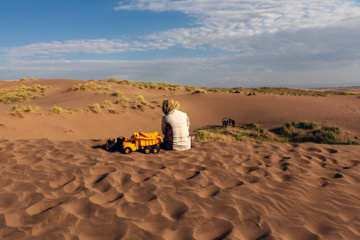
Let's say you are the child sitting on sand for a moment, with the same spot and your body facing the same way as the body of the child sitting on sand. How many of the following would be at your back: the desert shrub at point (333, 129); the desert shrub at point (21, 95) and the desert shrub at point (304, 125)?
0

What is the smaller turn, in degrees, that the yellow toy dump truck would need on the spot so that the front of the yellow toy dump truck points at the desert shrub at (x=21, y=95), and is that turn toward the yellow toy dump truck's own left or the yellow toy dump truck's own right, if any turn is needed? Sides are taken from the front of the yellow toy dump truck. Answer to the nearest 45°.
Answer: approximately 45° to the yellow toy dump truck's own right

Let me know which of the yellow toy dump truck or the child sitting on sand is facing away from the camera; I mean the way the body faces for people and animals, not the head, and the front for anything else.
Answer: the child sitting on sand

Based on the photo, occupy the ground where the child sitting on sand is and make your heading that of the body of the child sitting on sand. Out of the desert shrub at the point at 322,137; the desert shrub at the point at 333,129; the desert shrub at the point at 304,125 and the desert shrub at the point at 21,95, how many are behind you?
0

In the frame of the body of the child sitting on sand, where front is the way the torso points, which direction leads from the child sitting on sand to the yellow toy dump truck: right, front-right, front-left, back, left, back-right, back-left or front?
left

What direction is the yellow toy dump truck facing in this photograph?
to the viewer's left

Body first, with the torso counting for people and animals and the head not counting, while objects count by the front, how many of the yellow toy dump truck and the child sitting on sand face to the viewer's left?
1

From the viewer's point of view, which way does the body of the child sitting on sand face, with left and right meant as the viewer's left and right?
facing away from the viewer

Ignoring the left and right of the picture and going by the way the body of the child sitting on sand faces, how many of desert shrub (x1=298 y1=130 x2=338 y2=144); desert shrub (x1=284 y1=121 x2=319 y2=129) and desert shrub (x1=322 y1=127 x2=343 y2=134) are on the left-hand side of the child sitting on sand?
0

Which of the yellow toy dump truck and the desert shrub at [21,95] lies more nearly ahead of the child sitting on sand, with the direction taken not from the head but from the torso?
the desert shrub

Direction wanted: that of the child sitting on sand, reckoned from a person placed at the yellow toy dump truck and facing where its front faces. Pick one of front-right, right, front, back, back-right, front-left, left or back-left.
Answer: back

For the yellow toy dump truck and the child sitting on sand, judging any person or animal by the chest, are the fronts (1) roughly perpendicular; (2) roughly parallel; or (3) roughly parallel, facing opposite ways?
roughly perpendicular

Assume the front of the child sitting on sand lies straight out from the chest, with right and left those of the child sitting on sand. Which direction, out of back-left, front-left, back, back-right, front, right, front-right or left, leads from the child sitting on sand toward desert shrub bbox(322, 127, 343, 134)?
front-right

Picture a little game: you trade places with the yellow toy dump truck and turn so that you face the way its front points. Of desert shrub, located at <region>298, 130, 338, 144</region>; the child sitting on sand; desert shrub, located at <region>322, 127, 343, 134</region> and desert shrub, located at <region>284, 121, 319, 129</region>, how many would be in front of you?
0

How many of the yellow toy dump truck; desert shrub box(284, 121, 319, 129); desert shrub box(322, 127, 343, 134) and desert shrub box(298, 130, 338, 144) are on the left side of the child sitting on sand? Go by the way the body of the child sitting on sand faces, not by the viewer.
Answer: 1
